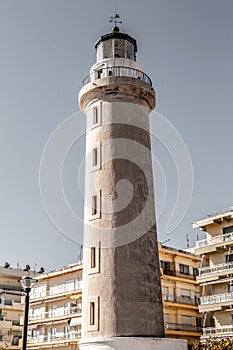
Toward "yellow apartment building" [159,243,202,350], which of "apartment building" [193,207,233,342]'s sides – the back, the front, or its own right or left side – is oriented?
right

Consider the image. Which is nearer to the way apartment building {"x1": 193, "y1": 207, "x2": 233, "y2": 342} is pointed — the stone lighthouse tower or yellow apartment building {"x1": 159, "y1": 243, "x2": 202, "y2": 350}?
the stone lighthouse tower

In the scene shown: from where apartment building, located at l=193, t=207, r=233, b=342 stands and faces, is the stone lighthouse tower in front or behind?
in front
